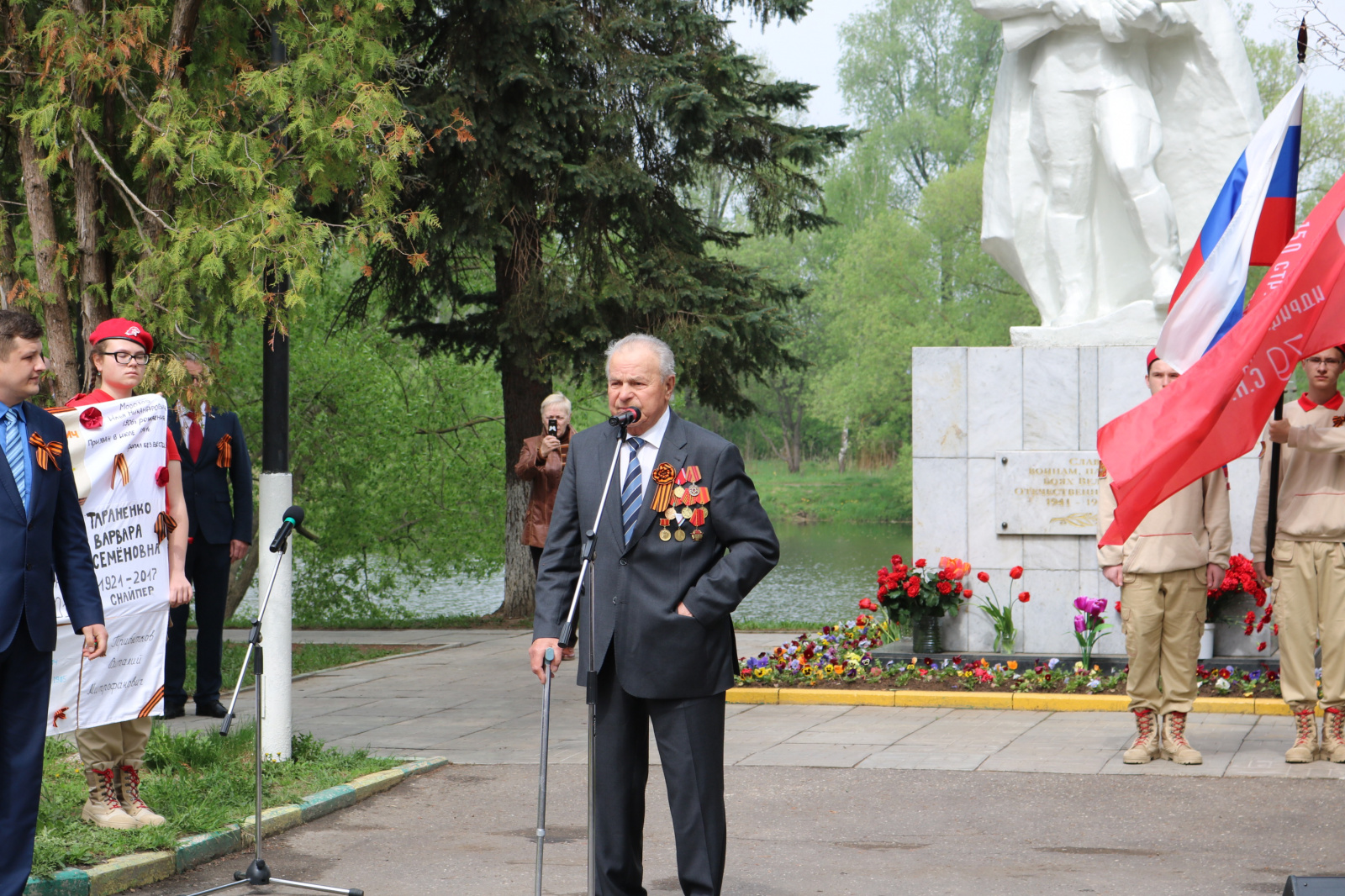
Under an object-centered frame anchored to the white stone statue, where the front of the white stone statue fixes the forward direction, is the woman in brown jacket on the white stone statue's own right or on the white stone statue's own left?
on the white stone statue's own right

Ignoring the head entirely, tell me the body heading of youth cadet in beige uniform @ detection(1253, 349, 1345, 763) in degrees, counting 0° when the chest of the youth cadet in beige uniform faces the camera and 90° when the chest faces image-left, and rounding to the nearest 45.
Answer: approximately 0°

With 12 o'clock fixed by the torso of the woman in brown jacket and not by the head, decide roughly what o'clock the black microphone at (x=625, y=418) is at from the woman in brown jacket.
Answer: The black microphone is roughly at 12 o'clock from the woman in brown jacket.

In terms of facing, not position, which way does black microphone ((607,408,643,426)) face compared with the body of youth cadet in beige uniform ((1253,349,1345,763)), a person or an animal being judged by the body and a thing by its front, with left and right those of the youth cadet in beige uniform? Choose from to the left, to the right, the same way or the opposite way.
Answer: the opposite way

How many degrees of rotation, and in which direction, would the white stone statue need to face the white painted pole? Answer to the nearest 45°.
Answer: approximately 45° to its right

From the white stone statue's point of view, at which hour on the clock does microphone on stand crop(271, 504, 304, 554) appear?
The microphone on stand is roughly at 1 o'clock from the white stone statue.

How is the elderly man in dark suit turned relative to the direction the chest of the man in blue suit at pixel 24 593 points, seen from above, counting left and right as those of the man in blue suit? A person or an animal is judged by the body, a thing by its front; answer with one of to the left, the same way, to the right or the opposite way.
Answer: to the right

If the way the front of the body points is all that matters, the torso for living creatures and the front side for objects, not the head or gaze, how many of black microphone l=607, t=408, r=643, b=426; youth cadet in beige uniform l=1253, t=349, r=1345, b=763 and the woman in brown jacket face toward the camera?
2

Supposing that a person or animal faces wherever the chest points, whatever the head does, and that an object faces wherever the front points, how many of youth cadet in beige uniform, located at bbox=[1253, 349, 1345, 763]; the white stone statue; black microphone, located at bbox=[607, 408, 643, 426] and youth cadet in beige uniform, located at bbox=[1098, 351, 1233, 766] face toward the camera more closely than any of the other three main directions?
3

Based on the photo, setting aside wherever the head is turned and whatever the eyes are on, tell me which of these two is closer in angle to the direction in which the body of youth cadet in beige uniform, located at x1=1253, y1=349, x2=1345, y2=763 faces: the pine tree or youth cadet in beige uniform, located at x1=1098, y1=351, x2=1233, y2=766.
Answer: the youth cadet in beige uniform
